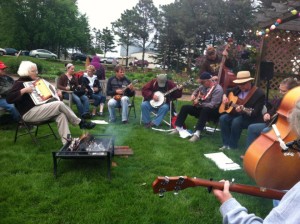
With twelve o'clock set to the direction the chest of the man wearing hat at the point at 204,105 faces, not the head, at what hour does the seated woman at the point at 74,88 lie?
The seated woman is roughly at 2 o'clock from the man wearing hat.

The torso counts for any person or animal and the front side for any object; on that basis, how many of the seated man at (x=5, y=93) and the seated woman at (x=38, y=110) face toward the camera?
0

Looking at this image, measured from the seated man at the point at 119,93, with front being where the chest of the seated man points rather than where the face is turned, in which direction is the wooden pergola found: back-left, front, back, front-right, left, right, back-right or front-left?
left

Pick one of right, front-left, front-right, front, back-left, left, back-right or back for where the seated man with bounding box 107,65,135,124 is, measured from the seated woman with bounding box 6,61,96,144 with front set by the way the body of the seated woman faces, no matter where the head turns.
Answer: front-left

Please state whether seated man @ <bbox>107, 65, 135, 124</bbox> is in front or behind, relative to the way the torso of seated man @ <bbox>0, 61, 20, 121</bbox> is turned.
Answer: in front

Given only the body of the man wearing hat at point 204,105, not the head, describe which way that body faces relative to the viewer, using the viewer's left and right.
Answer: facing the viewer and to the left of the viewer

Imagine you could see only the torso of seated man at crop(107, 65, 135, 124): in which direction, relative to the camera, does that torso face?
toward the camera

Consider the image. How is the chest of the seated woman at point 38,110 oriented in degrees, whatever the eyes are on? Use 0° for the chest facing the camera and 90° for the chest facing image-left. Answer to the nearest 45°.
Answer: approximately 270°

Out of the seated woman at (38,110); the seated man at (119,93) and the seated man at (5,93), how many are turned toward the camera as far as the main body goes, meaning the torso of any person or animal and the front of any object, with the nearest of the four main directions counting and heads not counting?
1

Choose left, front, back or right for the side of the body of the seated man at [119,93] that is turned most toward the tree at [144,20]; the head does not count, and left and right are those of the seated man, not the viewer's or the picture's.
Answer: back

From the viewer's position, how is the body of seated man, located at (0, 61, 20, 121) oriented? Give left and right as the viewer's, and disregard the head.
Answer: facing to the right of the viewer

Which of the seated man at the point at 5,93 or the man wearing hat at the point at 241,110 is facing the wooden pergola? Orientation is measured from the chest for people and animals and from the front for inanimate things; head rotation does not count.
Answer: the seated man

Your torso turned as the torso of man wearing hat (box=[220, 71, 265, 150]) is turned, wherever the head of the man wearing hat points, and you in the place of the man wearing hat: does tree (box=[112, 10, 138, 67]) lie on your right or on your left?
on your right
